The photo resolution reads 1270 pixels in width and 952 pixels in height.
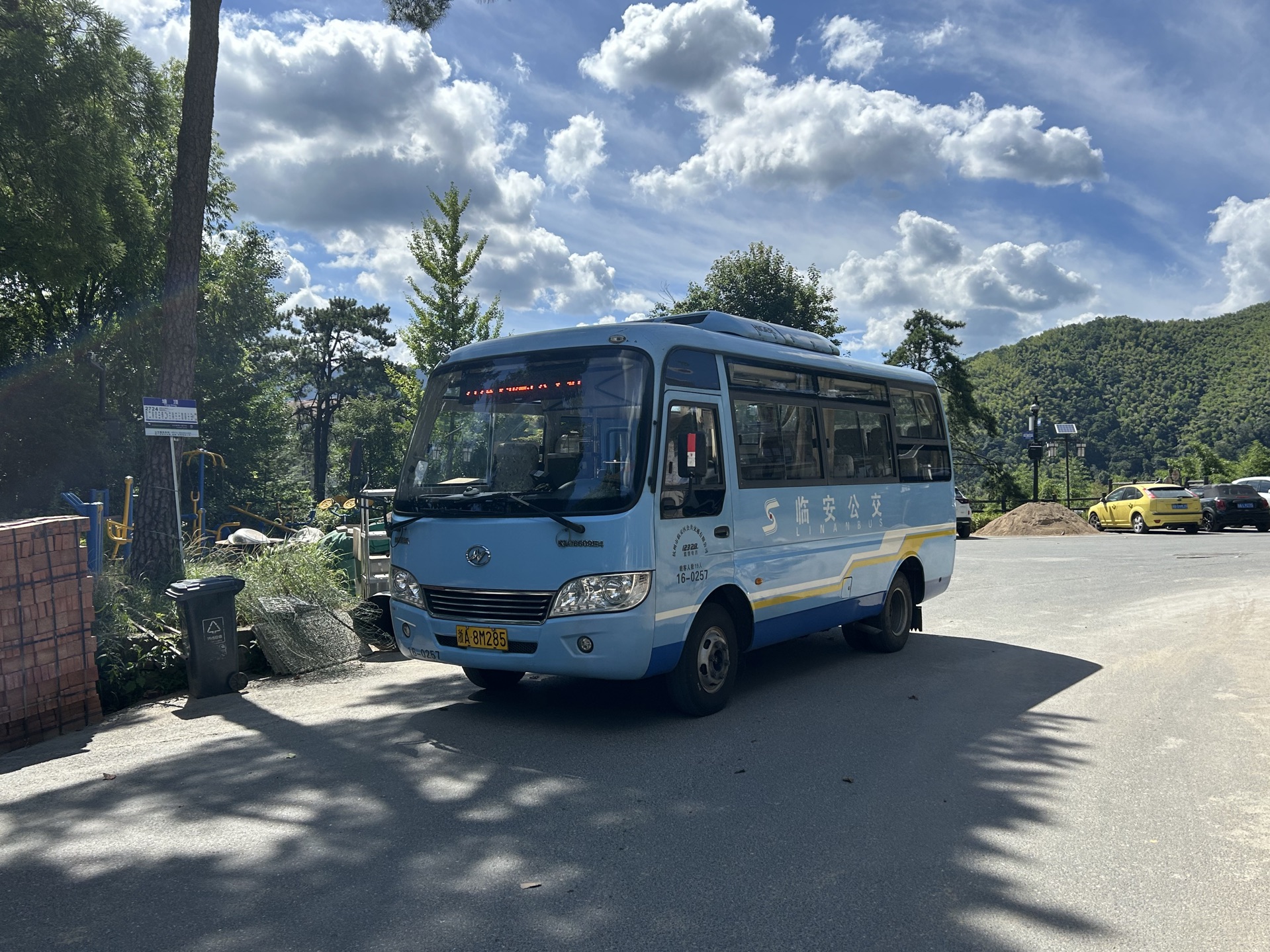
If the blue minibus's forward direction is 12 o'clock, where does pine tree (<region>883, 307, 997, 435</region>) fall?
The pine tree is roughly at 5 o'clock from the blue minibus.

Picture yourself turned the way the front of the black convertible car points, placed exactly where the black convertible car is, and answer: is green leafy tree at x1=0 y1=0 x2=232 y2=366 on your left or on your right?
on your left

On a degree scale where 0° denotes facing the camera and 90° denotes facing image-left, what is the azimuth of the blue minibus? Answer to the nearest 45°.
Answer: approximately 45°

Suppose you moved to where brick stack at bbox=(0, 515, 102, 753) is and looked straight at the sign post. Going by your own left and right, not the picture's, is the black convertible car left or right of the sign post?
right

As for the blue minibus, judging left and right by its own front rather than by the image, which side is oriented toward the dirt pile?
back

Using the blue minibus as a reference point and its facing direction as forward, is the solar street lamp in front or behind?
behind

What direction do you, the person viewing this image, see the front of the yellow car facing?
facing away from the viewer and to the left of the viewer

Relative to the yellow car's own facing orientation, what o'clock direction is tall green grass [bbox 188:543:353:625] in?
The tall green grass is roughly at 8 o'clock from the yellow car.

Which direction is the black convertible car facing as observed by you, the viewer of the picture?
facing away from the viewer and to the left of the viewer
